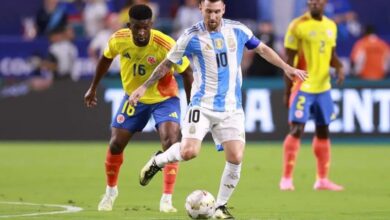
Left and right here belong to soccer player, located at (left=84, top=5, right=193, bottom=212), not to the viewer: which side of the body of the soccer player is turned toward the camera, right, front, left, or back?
front

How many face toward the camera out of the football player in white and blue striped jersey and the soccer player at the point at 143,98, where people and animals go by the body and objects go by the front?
2

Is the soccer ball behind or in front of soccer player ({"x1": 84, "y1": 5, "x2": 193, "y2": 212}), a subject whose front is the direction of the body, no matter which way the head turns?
in front

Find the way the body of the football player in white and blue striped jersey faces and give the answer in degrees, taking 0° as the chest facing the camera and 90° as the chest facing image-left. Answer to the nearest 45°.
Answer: approximately 0°
